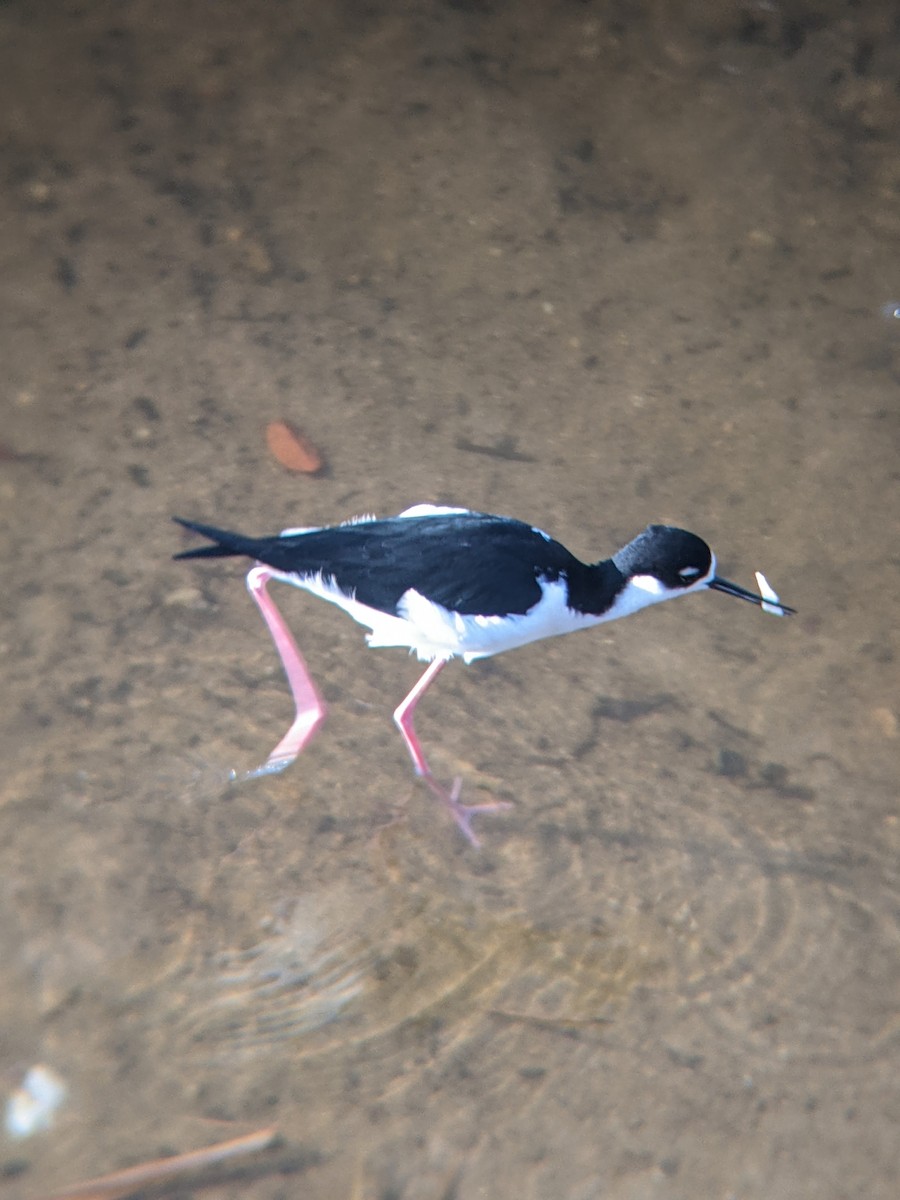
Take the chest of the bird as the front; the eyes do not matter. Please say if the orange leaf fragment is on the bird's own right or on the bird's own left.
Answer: on the bird's own left

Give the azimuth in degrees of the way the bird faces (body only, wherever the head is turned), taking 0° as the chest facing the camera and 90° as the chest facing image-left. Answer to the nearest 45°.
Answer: approximately 270°

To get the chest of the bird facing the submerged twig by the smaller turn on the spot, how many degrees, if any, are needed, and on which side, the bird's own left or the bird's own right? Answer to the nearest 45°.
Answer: approximately 90° to the bird's own right

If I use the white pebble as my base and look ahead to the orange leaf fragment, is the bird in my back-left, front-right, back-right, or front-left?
front-right

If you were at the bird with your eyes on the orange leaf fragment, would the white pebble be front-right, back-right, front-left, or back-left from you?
back-left

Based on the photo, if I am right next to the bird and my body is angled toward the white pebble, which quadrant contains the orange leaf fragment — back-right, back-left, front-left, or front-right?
back-right

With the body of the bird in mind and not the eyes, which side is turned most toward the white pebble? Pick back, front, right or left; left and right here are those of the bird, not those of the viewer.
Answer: right
